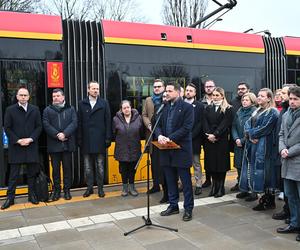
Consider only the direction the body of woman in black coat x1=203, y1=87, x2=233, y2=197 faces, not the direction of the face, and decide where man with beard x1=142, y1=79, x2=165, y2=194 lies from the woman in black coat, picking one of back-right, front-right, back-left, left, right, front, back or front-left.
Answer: front-right

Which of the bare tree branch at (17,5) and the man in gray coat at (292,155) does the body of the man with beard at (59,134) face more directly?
the man in gray coat

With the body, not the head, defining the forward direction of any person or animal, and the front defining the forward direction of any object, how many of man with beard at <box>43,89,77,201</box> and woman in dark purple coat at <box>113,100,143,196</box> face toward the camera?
2

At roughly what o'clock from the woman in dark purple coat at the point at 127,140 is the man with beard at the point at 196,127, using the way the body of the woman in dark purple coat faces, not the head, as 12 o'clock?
The man with beard is roughly at 9 o'clock from the woman in dark purple coat.

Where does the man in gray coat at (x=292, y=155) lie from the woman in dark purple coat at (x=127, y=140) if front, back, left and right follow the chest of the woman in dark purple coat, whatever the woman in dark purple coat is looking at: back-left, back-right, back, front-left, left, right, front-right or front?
front-left

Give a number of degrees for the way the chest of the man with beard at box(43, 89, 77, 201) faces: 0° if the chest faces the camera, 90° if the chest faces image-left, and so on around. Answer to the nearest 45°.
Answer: approximately 0°

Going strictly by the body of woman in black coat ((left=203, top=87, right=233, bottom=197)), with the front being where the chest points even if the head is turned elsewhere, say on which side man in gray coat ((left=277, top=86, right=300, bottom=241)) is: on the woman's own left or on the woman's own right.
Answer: on the woman's own left

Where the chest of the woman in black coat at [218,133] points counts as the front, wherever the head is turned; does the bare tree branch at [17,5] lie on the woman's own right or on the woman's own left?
on the woman's own right

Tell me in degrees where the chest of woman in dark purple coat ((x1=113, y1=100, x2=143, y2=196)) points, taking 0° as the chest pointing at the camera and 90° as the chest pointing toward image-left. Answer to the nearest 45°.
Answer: approximately 0°
